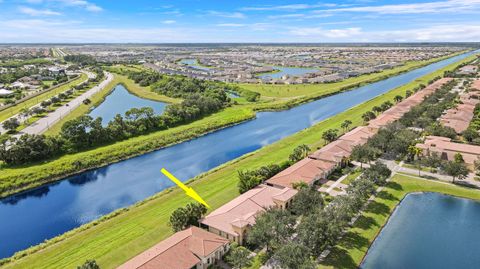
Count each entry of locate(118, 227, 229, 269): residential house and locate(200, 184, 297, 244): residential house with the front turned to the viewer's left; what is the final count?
0

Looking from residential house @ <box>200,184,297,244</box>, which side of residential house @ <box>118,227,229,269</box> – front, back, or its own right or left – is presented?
left

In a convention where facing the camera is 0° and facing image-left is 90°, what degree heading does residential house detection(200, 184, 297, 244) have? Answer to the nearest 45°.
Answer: approximately 315°

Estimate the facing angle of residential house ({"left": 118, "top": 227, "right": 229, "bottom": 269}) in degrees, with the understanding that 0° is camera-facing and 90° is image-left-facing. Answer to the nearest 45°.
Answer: approximately 315°

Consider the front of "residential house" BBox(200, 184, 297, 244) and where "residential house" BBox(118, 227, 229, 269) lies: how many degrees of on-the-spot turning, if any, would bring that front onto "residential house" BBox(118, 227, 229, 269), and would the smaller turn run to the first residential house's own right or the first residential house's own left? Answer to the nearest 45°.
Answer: approximately 90° to the first residential house's own right
